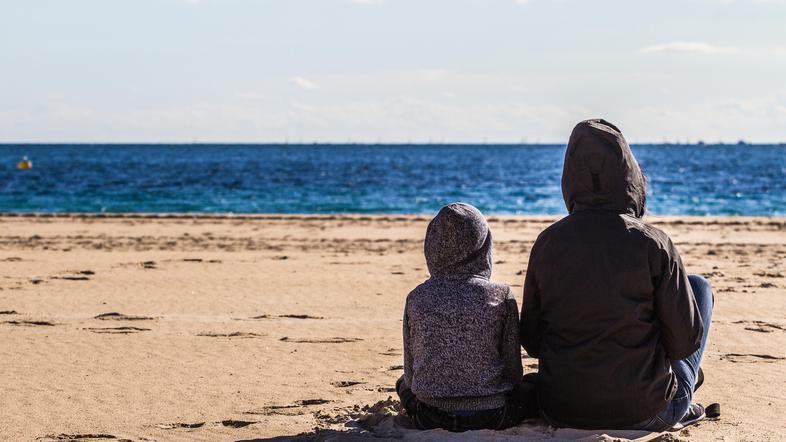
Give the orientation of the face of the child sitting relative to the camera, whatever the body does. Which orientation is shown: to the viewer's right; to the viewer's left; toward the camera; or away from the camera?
away from the camera

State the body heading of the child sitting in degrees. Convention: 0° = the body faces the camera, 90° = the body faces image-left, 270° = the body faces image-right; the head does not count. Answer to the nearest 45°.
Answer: approximately 180°
